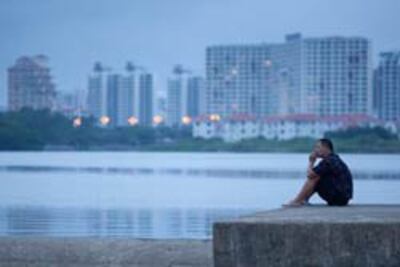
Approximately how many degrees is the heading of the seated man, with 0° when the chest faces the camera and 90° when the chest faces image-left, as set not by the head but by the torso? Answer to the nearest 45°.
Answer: approximately 90°
